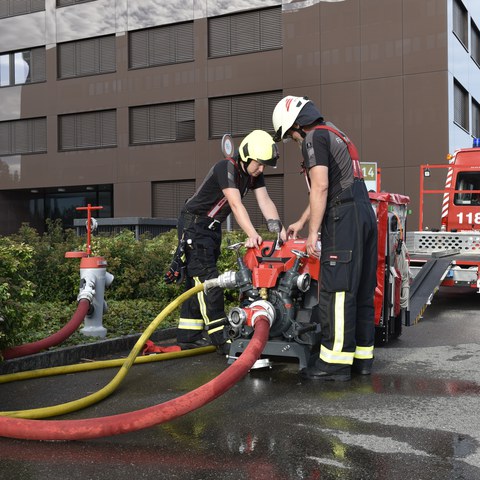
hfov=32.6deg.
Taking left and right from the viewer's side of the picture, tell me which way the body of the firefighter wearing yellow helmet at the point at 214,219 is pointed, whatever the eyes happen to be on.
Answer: facing the viewer and to the right of the viewer

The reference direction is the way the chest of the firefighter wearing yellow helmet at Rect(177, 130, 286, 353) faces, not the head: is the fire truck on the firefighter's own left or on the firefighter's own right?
on the firefighter's own left

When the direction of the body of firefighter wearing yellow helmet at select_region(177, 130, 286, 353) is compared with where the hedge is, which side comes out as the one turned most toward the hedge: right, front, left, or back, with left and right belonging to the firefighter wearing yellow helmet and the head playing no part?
back

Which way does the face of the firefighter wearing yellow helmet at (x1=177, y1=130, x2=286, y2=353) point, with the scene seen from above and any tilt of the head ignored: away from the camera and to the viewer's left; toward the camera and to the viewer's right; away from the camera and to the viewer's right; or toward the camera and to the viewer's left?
toward the camera and to the viewer's right

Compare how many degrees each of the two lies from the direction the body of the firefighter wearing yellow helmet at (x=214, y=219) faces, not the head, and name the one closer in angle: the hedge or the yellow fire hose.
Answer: the yellow fire hose
